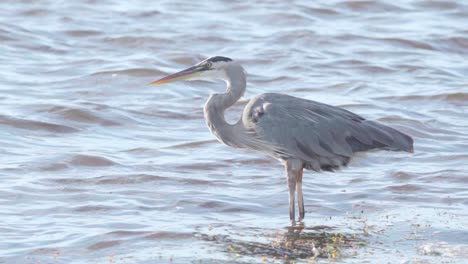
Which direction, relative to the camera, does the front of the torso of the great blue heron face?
to the viewer's left
